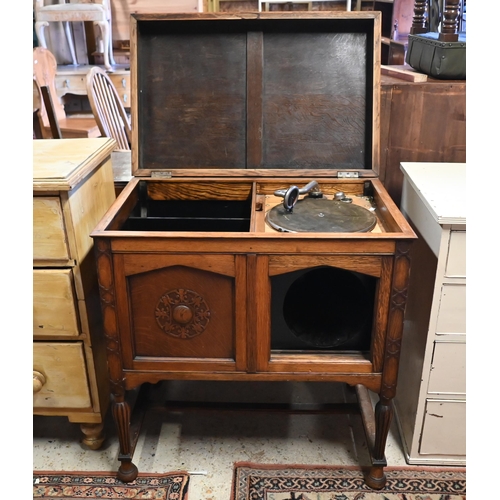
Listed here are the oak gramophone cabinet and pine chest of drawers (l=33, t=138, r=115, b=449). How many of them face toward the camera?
2

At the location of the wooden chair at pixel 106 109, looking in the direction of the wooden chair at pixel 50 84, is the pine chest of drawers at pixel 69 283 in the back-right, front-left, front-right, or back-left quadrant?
back-left

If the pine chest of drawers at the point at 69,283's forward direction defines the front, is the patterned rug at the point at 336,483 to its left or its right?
on its left

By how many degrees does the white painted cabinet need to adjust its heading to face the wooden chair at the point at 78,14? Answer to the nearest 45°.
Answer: approximately 135° to its right

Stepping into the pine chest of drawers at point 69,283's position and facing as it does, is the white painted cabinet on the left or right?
on its left
